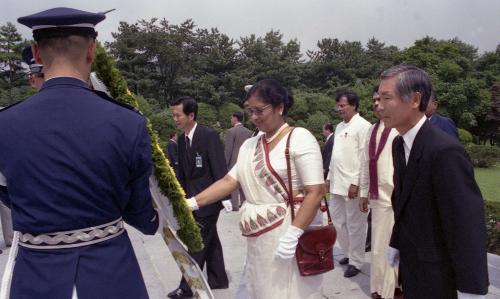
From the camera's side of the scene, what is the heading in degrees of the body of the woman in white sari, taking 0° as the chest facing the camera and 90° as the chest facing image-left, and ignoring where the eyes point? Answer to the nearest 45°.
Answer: approximately 45°

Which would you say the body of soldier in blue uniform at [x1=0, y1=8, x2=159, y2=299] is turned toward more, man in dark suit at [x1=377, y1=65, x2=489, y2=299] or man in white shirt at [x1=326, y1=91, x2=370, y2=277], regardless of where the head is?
the man in white shirt

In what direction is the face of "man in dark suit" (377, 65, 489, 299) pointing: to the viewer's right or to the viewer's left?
to the viewer's left

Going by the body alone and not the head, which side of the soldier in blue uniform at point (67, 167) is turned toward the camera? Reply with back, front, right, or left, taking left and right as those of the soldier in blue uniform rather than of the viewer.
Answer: back

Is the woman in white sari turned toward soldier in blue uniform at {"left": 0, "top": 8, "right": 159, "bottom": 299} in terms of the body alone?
yes

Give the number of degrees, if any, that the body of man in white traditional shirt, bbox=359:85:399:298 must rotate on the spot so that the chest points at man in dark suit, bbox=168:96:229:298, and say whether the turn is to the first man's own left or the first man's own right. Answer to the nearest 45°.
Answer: approximately 45° to the first man's own right

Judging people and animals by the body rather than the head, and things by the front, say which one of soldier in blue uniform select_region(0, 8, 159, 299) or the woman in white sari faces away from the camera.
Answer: the soldier in blue uniform

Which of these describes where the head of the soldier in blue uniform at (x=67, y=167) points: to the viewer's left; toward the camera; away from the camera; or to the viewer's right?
away from the camera
